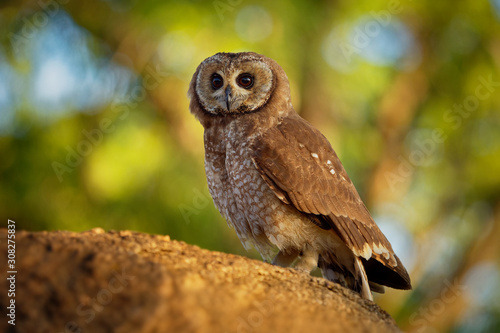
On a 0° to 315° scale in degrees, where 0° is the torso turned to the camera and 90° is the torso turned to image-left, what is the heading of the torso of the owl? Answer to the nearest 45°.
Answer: approximately 45°
